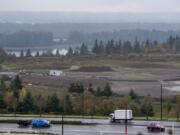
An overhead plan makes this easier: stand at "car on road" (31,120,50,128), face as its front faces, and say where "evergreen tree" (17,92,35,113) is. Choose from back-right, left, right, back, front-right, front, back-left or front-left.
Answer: left

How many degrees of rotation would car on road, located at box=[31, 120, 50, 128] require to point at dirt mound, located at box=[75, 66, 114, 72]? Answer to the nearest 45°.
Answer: approximately 90° to its left

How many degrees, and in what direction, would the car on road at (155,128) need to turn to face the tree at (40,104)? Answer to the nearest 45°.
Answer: approximately 135° to its left

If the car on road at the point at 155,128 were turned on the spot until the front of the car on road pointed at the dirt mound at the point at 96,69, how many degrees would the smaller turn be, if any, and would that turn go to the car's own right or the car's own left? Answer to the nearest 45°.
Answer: approximately 90° to the car's own left

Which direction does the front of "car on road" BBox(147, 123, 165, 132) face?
to the viewer's right

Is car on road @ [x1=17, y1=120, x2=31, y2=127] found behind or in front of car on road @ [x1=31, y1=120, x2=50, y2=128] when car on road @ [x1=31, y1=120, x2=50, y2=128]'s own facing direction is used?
behind

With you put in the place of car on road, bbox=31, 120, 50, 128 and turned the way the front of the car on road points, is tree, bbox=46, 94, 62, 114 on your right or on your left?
on your left

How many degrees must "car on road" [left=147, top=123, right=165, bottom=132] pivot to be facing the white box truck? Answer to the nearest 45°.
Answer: approximately 135° to its left

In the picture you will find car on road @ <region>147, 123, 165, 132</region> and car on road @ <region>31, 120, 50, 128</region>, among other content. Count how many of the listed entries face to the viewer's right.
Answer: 2

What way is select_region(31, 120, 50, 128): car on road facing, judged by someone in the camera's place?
facing to the right of the viewer

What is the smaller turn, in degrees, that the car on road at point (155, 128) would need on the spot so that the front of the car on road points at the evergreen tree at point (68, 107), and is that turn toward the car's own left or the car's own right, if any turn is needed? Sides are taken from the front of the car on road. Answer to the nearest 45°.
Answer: approximately 135° to the car's own left

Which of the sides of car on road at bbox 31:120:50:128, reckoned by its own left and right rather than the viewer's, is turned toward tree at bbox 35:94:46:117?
left

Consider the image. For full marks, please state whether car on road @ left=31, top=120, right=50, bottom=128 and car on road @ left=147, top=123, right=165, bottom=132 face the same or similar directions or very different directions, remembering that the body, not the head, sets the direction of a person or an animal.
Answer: same or similar directions

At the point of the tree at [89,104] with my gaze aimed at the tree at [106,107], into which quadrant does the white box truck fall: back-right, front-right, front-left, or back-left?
front-right
